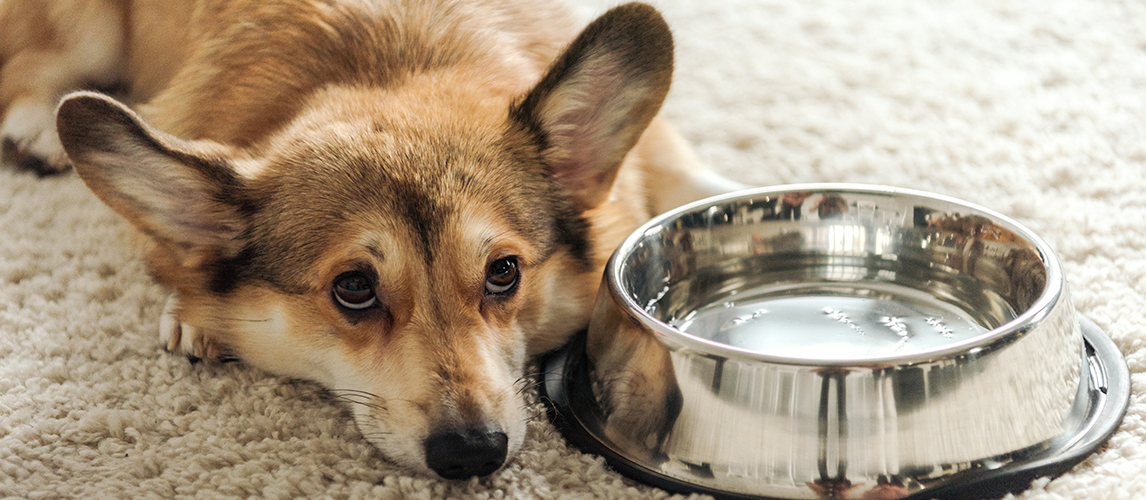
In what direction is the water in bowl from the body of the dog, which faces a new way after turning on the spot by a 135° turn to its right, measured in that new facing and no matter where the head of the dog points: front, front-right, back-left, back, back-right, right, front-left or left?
back

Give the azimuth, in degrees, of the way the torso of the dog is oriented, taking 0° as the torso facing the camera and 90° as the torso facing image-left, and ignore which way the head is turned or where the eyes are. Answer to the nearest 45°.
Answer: approximately 315°
